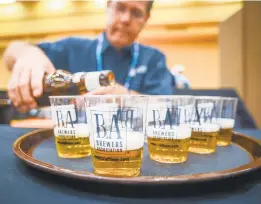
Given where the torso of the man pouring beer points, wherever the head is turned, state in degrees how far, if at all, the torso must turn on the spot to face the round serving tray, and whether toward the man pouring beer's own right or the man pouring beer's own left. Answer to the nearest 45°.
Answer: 0° — they already face it

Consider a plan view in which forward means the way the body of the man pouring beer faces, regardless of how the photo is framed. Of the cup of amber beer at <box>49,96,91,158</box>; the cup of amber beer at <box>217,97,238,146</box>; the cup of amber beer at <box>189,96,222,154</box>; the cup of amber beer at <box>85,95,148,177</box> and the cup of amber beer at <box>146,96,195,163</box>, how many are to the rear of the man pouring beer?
0

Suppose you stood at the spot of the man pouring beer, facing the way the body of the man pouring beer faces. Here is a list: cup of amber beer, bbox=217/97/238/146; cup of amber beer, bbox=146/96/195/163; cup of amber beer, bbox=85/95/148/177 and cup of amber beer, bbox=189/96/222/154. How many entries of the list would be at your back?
0

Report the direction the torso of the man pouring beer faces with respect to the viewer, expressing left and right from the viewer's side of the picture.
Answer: facing the viewer

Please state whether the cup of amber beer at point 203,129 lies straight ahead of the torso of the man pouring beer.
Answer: yes

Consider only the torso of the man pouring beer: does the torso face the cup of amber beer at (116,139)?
yes

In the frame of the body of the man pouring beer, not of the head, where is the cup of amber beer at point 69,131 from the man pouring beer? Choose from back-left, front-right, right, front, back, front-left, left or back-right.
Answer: front

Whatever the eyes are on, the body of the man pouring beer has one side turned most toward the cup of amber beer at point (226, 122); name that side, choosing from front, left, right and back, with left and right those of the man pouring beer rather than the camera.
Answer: front

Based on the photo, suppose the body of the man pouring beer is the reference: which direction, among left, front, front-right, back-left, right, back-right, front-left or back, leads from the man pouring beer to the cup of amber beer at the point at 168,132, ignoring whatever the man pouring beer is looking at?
front
